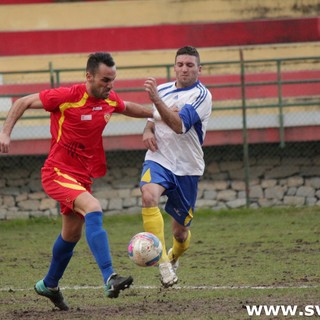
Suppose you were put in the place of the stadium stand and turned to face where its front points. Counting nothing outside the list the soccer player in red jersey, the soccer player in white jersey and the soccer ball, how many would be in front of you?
3

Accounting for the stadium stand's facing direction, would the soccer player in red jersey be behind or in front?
in front

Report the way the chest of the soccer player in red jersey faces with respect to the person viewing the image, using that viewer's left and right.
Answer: facing the viewer and to the right of the viewer

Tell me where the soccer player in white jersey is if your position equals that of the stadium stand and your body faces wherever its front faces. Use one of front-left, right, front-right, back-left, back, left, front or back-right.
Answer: front

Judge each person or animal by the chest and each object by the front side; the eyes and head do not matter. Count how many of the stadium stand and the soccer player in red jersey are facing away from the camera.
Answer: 0

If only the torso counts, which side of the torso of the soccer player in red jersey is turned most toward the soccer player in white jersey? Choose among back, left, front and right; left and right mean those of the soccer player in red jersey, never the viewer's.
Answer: left

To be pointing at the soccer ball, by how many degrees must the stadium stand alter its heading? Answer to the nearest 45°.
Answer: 0° — it already faces it

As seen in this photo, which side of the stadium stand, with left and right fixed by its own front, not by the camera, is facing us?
front

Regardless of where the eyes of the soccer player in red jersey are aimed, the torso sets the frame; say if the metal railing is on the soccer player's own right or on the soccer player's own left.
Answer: on the soccer player's own left
